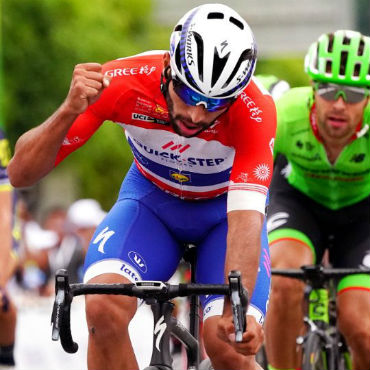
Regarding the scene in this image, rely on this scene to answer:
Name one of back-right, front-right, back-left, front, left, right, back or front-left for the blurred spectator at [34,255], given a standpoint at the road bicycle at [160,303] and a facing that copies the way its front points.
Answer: back

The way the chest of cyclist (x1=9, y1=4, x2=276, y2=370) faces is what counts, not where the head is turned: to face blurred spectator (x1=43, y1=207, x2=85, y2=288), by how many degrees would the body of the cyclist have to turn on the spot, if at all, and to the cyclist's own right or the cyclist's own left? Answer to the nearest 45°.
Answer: approximately 180°

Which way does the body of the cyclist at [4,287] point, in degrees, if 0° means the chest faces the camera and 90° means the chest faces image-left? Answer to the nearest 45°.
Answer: approximately 0°

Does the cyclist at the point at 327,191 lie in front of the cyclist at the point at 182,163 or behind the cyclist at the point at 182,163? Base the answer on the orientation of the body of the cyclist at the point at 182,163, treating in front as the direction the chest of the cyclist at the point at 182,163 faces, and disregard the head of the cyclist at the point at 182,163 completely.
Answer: behind

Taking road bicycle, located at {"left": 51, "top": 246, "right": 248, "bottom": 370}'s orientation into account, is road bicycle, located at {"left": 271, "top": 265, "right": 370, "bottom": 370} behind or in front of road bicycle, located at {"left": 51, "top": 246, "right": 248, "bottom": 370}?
behind

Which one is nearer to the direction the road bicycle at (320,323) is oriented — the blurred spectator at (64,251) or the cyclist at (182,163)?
the cyclist

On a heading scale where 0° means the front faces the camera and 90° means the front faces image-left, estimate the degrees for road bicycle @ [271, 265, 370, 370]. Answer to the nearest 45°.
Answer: approximately 0°
